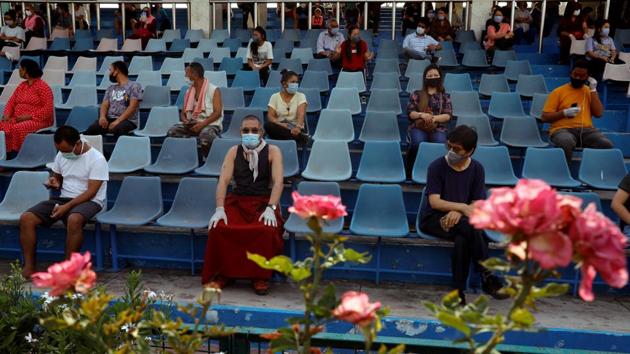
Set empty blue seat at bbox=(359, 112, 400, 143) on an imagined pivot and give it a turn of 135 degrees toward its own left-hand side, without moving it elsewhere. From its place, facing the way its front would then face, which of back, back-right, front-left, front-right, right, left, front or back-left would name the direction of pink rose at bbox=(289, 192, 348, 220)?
back-right

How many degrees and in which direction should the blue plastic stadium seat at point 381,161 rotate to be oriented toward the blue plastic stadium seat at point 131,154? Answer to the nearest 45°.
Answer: approximately 90° to its right

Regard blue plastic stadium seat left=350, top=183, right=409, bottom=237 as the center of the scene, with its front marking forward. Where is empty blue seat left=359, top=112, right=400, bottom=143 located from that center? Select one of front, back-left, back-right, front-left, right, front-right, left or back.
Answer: back

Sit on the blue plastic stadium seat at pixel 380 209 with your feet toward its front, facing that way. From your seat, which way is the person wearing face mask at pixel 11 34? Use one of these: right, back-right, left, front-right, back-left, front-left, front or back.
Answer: back-right

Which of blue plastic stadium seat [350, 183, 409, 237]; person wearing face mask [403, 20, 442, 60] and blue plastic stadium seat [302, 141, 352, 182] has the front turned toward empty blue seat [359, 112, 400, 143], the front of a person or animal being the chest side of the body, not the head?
the person wearing face mask

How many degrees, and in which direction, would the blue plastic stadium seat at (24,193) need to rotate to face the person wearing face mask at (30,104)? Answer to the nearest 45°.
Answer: approximately 135° to its right

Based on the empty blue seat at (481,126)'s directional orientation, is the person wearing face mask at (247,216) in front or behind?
in front

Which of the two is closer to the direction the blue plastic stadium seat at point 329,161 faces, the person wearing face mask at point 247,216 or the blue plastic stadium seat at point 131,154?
the person wearing face mask

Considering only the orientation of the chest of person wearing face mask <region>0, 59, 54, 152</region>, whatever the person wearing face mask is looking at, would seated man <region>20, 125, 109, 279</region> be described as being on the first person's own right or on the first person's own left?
on the first person's own left

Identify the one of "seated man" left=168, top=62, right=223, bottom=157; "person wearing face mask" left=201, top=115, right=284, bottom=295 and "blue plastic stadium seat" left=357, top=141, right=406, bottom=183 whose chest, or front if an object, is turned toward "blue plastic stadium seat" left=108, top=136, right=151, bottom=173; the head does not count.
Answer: the seated man

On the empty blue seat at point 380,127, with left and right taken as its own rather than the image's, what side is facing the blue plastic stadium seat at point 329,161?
front

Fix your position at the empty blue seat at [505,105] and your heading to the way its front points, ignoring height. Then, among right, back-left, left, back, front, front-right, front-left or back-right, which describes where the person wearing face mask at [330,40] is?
back-right

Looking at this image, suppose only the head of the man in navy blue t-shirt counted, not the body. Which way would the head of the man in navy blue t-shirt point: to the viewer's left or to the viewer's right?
to the viewer's left
